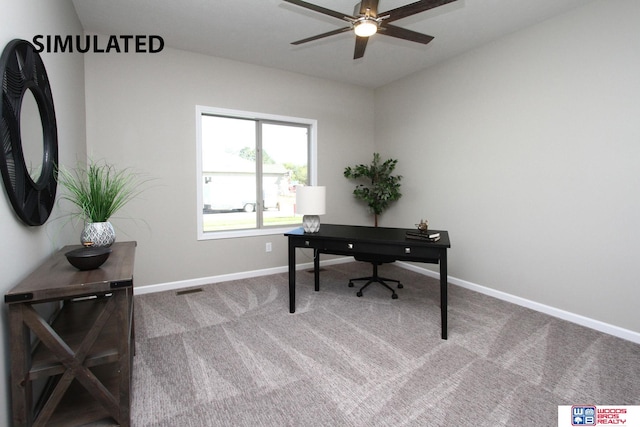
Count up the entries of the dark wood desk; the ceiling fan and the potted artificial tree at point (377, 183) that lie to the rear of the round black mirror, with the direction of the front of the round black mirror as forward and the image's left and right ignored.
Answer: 0

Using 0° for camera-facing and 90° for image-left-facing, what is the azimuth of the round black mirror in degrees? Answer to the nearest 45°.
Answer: approximately 270°

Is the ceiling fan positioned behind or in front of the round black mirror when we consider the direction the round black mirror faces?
in front

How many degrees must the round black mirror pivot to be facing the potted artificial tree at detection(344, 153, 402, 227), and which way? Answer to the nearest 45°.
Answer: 0° — it already faces it

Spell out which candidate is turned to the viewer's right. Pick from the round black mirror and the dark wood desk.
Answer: the round black mirror
